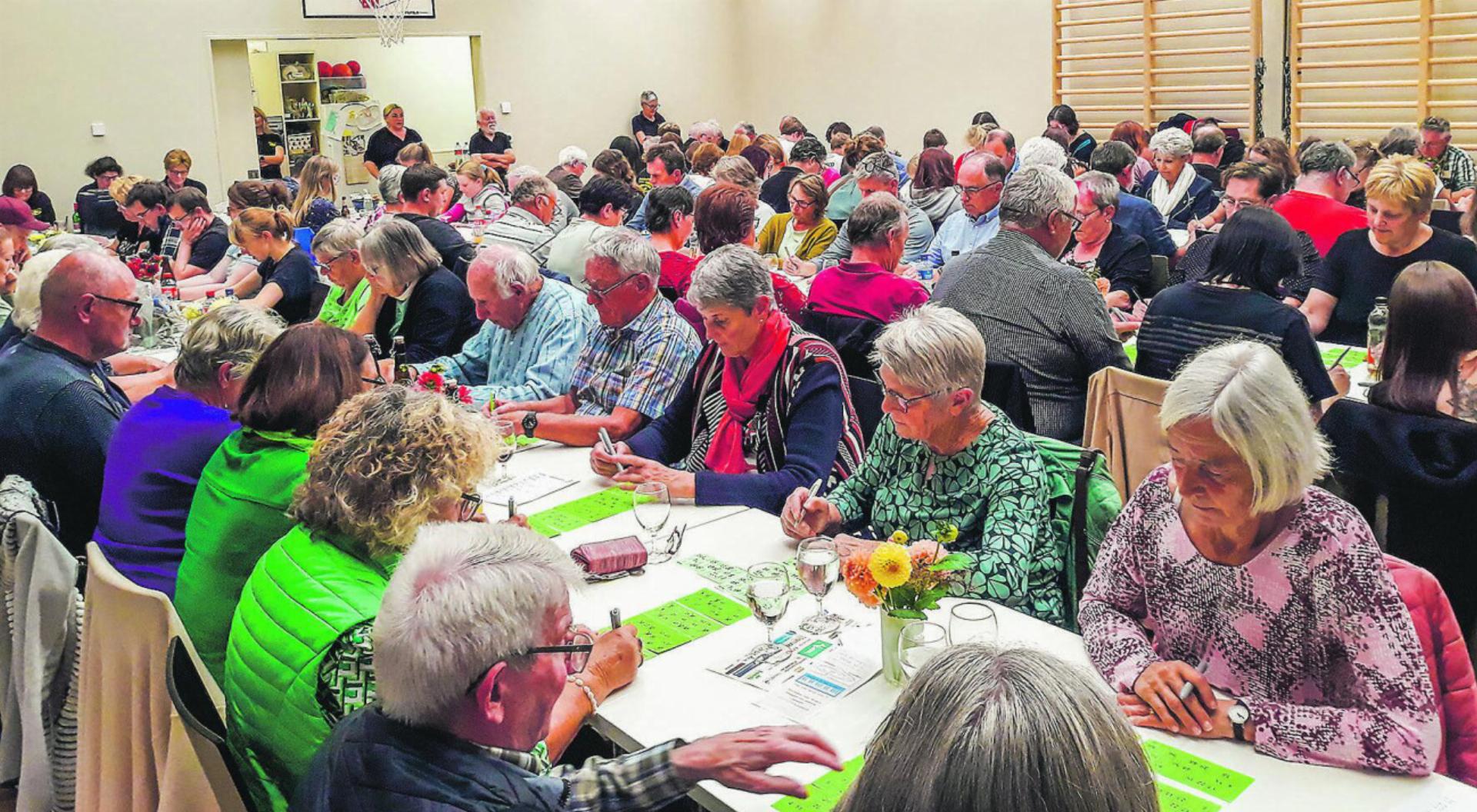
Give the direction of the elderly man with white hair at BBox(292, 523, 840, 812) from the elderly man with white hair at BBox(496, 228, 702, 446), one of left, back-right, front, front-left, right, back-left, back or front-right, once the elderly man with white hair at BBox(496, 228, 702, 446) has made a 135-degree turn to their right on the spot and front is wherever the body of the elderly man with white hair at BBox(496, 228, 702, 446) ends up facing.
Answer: back

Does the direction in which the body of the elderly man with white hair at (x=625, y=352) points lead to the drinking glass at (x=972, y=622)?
no

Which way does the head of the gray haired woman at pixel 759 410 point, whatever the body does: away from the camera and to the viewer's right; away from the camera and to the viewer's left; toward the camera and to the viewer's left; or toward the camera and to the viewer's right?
toward the camera and to the viewer's left

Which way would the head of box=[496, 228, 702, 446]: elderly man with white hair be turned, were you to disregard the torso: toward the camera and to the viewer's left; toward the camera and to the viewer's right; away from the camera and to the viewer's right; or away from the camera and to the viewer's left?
toward the camera and to the viewer's left

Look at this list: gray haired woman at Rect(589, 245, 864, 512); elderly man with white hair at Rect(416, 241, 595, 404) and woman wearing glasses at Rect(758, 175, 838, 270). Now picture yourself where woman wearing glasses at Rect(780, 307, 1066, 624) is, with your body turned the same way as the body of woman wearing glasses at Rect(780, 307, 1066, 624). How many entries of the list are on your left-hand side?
0

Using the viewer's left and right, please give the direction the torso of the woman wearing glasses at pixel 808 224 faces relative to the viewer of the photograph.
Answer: facing the viewer and to the left of the viewer

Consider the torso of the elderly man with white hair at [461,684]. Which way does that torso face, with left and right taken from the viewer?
facing away from the viewer and to the right of the viewer

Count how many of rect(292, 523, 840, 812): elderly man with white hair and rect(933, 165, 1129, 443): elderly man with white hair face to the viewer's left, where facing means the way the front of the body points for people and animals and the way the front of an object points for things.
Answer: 0

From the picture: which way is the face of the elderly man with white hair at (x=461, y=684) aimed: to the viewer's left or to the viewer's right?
to the viewer's right

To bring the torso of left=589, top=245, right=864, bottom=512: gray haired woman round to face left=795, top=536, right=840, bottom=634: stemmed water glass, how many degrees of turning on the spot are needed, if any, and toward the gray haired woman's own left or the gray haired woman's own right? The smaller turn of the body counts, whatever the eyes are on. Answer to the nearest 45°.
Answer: approximately 45° to the gray haired woman's own left

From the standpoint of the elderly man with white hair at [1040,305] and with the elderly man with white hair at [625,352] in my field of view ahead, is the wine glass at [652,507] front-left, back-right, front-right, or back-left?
front-left

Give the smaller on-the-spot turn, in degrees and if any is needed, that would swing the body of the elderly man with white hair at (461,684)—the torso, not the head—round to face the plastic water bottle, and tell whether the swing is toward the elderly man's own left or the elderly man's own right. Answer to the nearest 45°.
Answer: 0° — they already face it

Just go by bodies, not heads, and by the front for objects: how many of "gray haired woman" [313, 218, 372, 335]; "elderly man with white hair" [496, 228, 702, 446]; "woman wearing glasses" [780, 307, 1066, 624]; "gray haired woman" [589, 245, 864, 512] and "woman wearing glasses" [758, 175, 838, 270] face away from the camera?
0

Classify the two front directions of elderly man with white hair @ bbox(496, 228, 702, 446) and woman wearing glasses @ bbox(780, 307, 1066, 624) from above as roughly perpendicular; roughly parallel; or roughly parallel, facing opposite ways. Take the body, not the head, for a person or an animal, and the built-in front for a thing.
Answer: roughly parallel

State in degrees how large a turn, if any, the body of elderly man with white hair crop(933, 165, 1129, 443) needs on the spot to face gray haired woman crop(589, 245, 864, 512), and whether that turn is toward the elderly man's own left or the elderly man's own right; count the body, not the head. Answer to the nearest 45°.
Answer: approximately 180°

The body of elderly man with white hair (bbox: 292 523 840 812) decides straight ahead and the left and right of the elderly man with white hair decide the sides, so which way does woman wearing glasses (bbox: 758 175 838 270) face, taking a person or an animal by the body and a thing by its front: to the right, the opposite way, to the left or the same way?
the opposite way

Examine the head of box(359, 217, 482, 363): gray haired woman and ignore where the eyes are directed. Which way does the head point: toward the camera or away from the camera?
toward the camera

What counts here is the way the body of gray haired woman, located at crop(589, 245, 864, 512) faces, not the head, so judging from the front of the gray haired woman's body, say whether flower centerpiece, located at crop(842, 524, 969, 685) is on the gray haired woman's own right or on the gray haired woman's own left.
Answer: on the gray haired woman's own left

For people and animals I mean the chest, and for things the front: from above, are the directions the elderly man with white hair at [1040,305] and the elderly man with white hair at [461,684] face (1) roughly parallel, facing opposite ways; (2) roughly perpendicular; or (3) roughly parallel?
roughly parallel
